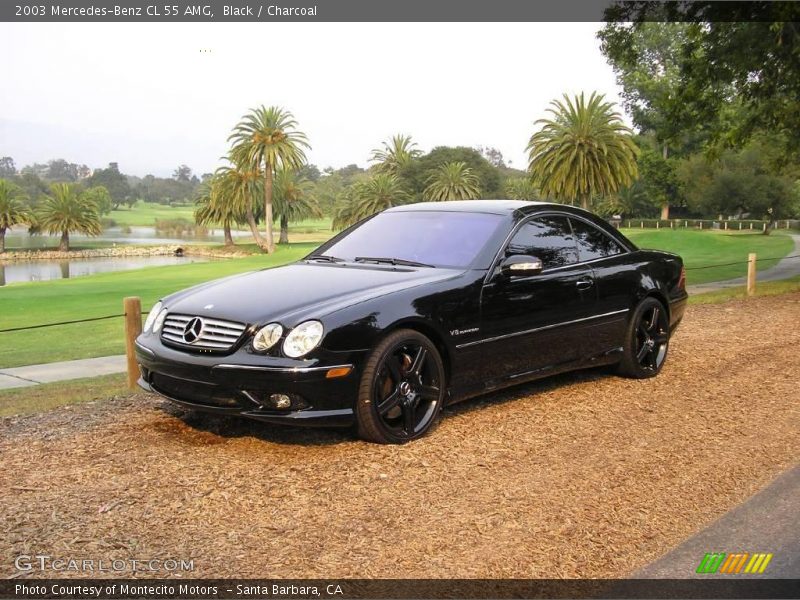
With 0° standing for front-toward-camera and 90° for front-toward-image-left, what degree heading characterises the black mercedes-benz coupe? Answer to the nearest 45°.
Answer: approximately 45°

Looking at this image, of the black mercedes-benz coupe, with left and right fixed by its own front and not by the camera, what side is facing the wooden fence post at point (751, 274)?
back

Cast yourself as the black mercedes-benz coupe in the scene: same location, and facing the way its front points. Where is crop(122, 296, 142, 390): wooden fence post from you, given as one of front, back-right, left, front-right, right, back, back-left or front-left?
right

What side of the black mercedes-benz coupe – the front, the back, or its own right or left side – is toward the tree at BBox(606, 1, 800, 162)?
back
